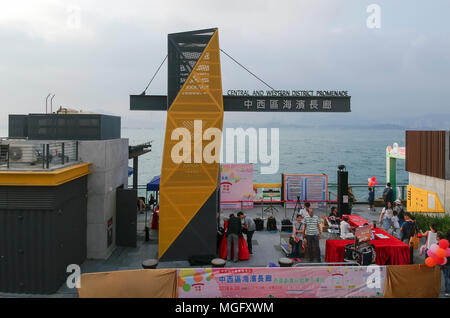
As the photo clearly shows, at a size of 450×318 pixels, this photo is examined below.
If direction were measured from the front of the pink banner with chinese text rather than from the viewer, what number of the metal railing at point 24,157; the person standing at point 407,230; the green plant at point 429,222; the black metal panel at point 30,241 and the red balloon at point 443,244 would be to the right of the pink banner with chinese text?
2

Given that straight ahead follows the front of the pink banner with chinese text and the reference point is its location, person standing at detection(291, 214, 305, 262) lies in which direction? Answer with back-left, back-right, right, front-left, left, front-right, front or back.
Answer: back

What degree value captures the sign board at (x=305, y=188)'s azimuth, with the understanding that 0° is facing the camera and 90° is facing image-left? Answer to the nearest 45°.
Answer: approximately 0°

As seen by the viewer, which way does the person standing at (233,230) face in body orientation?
away from the camera

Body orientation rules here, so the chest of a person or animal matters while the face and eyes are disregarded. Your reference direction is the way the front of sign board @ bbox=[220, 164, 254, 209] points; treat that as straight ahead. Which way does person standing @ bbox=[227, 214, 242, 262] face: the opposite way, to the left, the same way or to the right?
the opposite way
